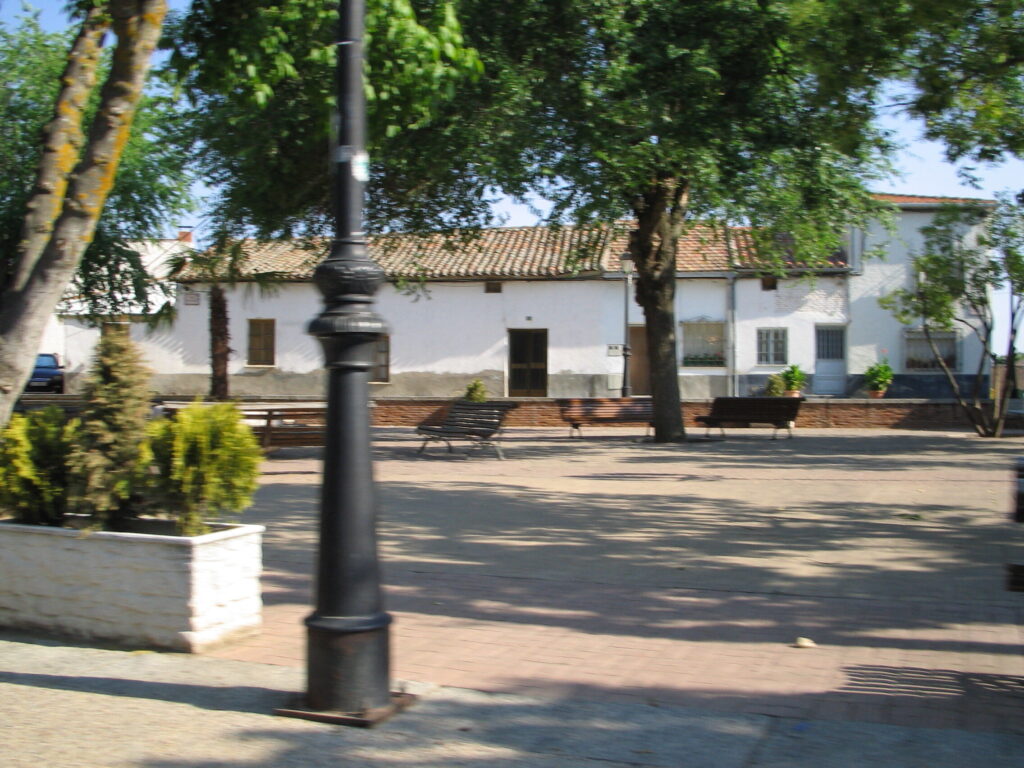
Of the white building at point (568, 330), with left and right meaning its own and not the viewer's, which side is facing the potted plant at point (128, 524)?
front

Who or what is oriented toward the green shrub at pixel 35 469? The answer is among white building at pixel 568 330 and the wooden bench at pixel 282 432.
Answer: the white building

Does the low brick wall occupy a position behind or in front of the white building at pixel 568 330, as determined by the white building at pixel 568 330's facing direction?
in front

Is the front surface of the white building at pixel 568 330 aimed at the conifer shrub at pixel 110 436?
yes

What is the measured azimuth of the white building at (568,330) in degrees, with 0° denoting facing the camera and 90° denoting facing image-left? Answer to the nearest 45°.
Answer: approximately 0°

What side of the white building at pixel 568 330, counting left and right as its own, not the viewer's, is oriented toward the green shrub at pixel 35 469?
front

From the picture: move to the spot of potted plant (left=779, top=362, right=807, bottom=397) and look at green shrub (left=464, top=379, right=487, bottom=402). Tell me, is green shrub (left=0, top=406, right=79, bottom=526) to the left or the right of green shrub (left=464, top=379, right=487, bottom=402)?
left

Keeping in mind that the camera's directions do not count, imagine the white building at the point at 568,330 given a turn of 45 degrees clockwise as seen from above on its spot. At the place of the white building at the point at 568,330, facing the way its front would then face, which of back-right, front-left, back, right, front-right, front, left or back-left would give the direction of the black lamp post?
front-left
